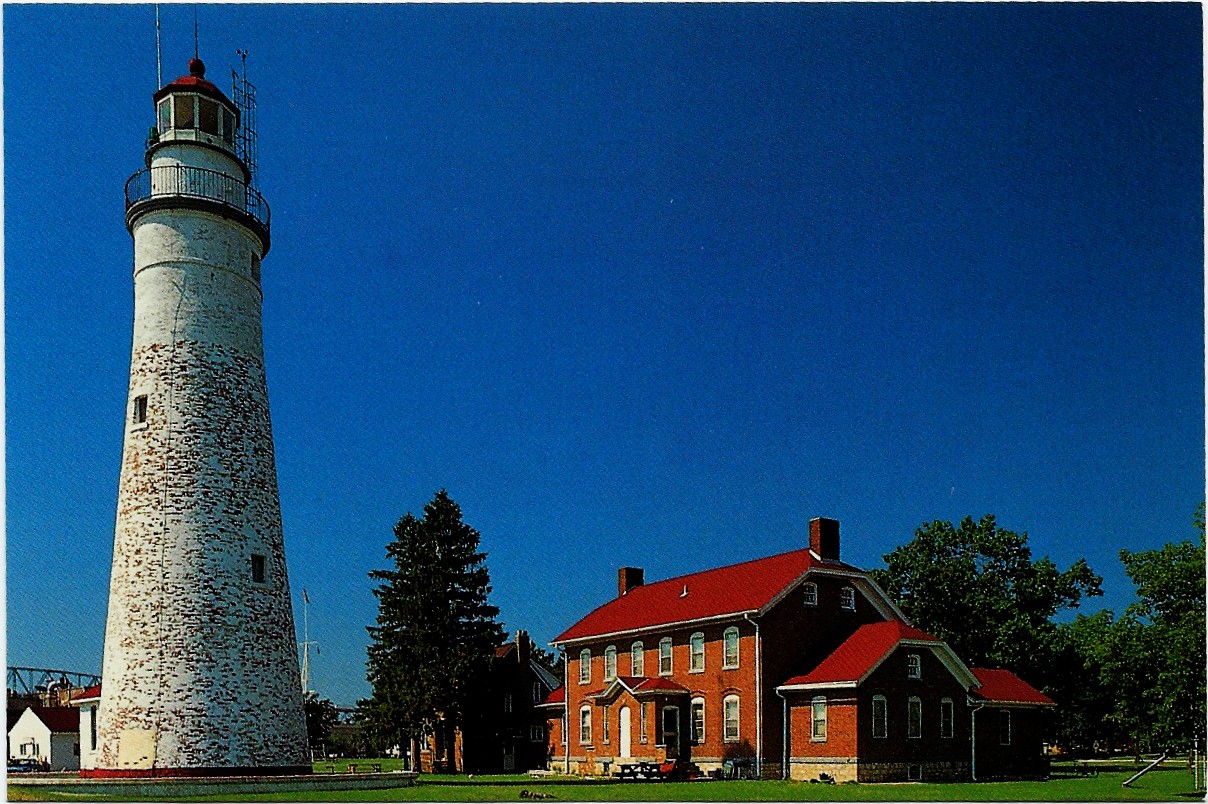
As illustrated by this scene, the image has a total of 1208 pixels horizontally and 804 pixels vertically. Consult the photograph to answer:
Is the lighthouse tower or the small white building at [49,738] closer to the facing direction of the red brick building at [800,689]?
the lighthouse tower

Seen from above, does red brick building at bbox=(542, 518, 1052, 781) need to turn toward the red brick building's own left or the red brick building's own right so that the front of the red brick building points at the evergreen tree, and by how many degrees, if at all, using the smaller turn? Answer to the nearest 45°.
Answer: approximately 90° to the red brick building's own right

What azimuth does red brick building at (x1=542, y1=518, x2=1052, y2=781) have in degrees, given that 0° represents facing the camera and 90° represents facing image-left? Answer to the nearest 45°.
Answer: approximately 45°

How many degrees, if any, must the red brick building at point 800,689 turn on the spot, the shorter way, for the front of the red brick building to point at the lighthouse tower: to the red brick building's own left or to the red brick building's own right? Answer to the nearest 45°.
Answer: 0° — it already faces it

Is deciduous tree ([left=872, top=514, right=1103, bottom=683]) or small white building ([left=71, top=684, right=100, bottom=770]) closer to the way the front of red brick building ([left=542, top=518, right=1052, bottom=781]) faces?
the small white building

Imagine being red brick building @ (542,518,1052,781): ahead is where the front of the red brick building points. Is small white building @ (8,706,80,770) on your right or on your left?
on your right
